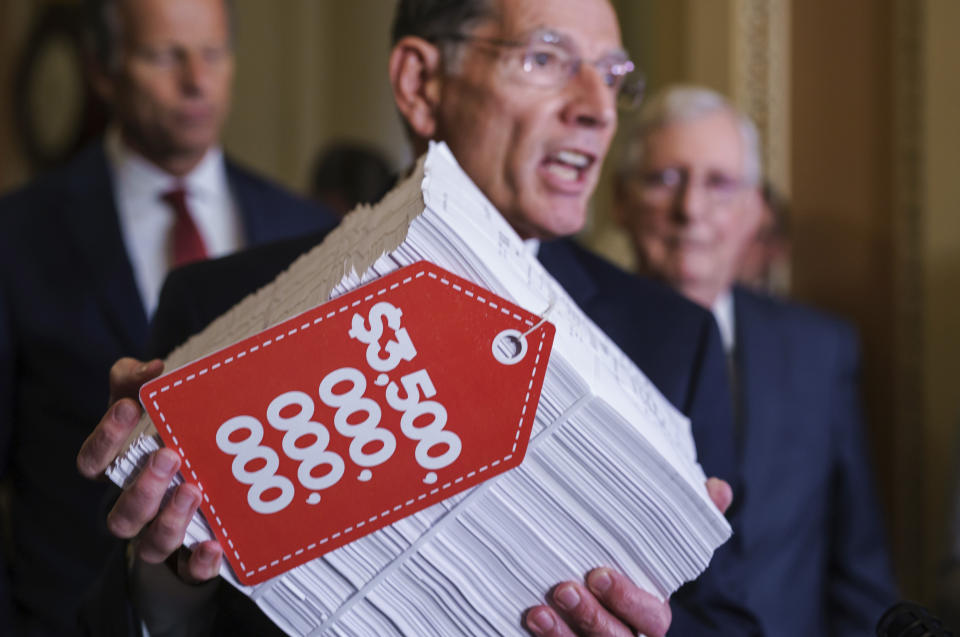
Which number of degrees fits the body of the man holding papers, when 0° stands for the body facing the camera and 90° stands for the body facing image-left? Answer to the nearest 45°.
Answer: approximately 315°

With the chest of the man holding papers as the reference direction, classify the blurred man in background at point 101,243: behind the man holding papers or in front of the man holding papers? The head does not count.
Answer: behind

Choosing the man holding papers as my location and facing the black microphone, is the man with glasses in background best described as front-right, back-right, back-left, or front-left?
back-left

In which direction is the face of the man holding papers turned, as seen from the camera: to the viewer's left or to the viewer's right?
to the viewer's right

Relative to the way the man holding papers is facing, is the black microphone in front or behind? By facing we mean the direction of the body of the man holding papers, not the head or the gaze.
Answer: in front

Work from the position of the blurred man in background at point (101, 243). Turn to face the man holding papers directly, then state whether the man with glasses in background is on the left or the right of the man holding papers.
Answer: left

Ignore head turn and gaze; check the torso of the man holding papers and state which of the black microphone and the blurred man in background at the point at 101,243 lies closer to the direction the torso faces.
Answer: the black microphone
